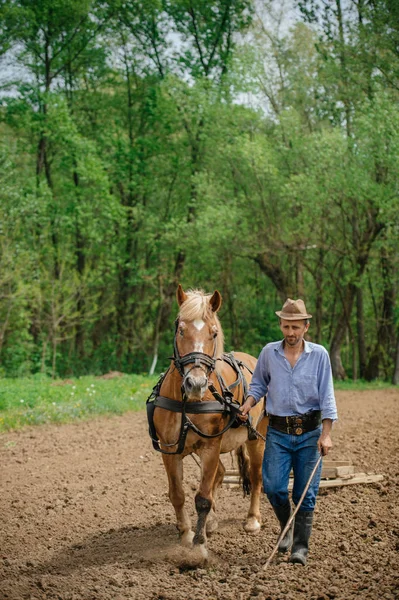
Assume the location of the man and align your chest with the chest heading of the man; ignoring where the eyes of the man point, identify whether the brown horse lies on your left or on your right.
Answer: on your right

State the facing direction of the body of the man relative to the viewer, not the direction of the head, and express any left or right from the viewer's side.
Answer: facing the viewer

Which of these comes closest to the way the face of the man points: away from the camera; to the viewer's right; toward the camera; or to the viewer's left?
toward the camera

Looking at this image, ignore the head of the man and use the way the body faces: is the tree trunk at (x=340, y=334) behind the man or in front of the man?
behind
